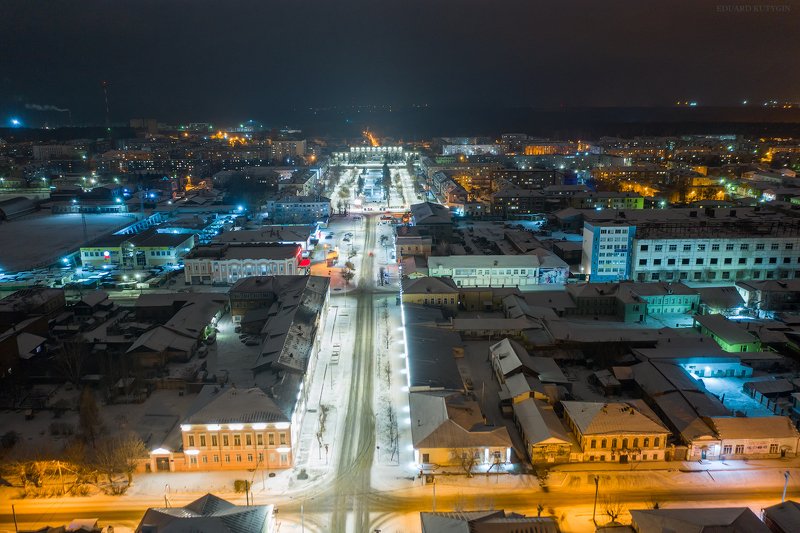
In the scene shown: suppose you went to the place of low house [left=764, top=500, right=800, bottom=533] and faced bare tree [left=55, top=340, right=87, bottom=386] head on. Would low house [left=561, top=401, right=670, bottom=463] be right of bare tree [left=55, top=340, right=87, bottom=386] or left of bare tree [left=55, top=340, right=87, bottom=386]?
right

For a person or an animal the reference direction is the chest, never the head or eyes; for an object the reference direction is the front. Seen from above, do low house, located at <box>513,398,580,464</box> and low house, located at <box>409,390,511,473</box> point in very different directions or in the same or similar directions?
same or similar directions

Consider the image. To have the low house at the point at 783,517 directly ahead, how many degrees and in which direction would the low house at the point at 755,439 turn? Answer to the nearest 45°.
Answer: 0° — it already faces it

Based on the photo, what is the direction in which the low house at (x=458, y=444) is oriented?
toward the camera

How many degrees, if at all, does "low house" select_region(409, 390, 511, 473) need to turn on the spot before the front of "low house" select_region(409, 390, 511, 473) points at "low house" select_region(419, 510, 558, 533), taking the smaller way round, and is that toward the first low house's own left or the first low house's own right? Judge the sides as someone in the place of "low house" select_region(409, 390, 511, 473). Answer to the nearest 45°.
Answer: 0° — it already faces it

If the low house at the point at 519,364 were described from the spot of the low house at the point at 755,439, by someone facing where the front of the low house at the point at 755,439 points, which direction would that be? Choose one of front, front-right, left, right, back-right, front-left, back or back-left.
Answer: right

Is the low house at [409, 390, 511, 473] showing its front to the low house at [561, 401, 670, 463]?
no

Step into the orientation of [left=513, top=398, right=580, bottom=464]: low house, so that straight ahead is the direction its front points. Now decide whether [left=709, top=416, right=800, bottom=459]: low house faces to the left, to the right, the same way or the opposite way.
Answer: the same way

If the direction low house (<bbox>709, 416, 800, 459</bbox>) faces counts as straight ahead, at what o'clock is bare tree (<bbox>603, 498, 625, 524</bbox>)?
The bare tree is roughly at 1 o'clock from the low house.

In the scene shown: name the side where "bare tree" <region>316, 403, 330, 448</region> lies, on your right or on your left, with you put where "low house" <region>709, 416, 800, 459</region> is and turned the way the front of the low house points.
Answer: on your right

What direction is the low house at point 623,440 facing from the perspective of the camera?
toward the camera

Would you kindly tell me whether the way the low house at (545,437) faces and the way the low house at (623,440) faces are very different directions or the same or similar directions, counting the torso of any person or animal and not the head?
same or similar directions

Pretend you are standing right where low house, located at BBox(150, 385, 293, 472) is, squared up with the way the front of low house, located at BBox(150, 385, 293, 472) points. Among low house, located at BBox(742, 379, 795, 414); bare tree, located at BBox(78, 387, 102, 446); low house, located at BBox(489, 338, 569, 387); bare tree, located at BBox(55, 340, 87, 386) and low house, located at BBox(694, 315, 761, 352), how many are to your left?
3

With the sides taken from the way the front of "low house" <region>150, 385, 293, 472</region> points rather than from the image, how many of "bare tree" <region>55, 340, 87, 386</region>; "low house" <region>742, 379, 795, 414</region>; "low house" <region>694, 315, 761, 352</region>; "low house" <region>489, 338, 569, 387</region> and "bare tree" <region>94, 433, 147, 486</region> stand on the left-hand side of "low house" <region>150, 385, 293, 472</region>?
3

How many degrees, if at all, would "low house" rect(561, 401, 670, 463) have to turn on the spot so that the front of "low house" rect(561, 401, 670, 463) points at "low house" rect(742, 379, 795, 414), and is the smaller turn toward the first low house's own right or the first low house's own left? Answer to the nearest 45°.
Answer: approximately 135° to the first low house's own left

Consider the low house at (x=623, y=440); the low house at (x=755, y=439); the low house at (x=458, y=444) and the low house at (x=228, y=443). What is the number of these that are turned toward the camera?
4

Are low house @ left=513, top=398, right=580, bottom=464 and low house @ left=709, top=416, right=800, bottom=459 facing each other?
no

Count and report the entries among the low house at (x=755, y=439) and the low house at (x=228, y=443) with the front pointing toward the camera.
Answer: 2

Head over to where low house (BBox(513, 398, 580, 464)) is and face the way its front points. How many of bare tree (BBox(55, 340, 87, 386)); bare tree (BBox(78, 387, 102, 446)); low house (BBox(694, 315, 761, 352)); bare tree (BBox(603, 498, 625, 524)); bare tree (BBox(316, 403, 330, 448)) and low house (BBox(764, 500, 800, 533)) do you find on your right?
3

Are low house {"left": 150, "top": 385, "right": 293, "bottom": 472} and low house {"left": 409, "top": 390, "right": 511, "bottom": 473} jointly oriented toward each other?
no

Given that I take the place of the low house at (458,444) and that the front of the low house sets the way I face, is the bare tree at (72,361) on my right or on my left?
on my right

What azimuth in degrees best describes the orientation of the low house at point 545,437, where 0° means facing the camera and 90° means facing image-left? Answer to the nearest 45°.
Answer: approximately 0°
